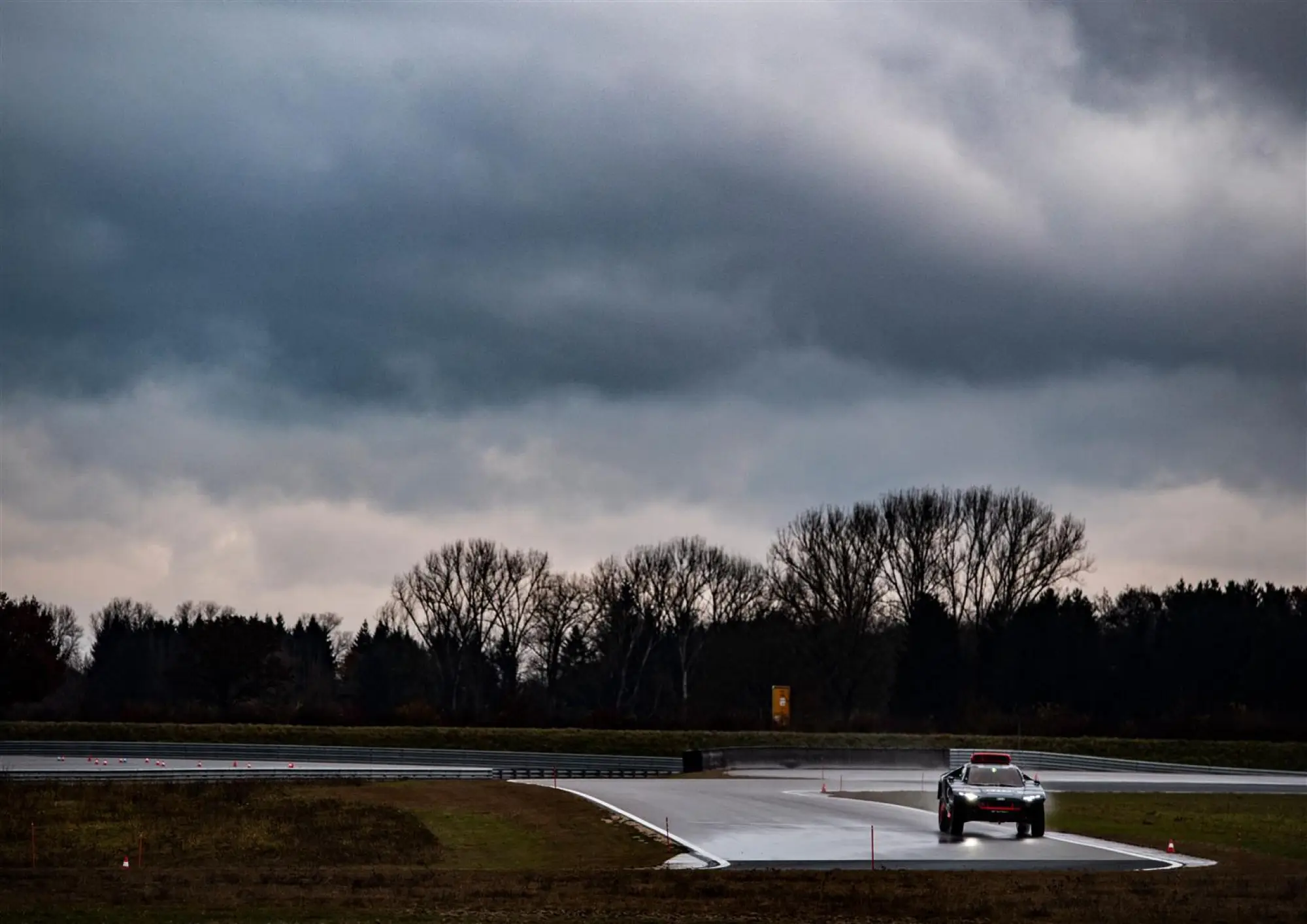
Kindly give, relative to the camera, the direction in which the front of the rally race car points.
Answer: facing the viewer
